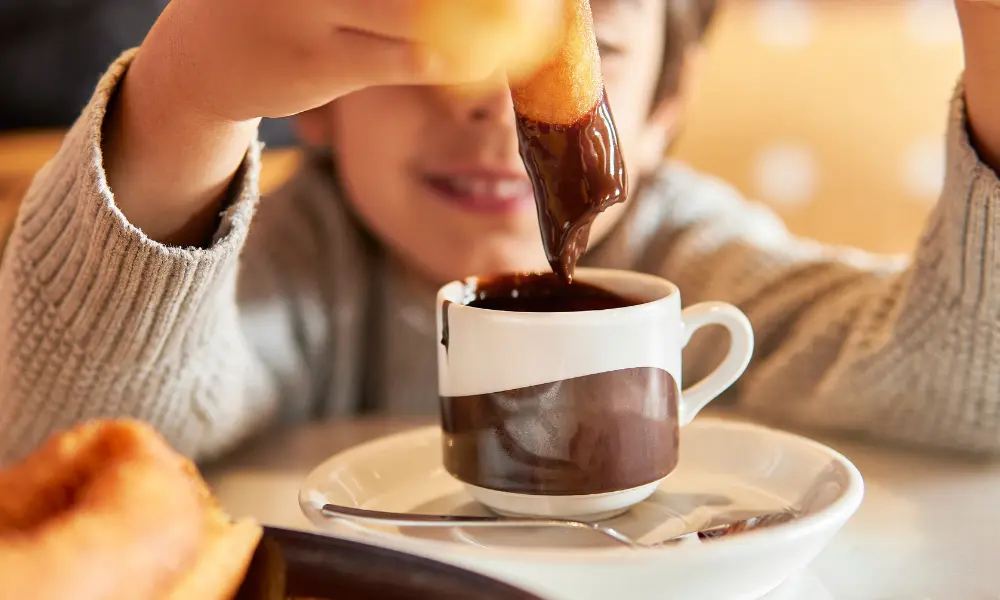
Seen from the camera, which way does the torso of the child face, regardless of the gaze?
toward the camera
